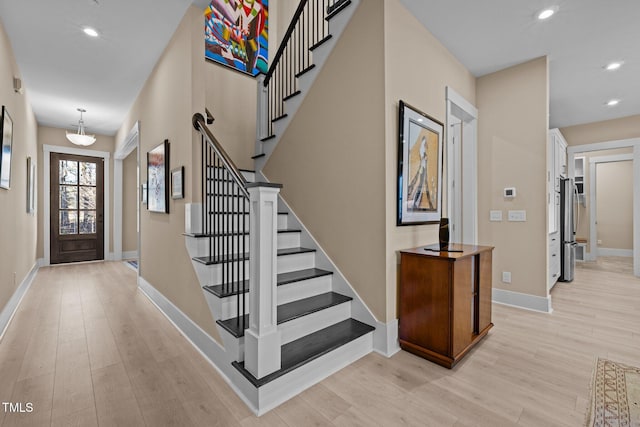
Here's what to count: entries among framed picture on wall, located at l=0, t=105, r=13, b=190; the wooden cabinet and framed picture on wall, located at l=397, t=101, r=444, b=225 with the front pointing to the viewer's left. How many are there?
0

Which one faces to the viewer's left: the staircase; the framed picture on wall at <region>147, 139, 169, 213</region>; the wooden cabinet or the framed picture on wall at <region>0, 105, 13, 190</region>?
the framed picture on wall at <region>147, 139, 169, 213</region>

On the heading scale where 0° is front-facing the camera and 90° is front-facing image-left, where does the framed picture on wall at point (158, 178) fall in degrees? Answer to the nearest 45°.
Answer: approximately 90°

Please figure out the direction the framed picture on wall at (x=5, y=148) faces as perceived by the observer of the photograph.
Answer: facing to the right of the viewer

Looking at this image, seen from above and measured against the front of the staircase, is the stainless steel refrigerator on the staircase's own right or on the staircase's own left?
on the staircase's own left

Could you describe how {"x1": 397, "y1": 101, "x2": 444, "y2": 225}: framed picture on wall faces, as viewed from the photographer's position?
facing the viewer and to the right of the viewer

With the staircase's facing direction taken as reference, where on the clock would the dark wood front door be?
The dark wood front door is roughly at 6 o'clock from the staircase.

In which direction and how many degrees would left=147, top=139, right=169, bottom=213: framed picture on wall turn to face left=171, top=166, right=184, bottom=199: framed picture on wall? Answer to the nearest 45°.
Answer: approximately 90° to its left

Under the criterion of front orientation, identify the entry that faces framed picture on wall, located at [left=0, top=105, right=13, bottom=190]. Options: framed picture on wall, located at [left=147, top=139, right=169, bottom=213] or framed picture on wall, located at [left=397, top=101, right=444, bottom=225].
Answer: framed picture on wall, located at [left=147, top=139, right=169, bottom=213]

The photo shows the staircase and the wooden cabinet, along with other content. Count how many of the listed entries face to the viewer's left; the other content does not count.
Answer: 0

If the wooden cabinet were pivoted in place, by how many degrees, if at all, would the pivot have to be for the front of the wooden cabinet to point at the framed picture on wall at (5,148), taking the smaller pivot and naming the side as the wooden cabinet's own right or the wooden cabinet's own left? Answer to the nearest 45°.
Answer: approximately 135° to the wooden cabinet's own right
